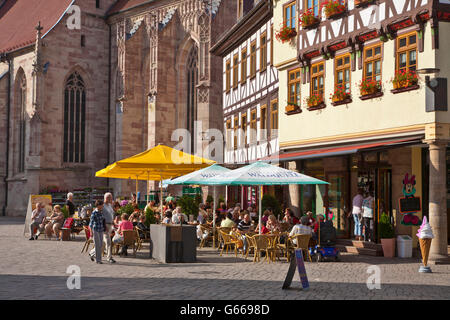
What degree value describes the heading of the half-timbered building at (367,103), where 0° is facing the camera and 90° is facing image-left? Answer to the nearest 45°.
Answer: approximately 45°

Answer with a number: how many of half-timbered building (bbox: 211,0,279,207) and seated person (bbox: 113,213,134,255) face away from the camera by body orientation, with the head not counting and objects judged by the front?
1

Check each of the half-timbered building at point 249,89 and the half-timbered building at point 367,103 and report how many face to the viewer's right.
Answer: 0

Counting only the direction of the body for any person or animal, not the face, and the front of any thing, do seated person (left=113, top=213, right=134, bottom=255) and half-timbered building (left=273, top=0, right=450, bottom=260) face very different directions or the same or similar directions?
very different directions

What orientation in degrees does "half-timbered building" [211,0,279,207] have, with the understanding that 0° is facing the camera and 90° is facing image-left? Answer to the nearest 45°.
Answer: approximately 45°

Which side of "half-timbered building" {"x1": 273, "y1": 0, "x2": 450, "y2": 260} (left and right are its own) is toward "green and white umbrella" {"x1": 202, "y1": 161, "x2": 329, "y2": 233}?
front

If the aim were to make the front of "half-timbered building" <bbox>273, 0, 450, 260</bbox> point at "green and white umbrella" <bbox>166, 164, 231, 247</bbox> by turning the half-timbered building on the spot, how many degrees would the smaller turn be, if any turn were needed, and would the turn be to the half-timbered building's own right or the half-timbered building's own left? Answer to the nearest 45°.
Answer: approximately 45° to the half-timbered building's own right

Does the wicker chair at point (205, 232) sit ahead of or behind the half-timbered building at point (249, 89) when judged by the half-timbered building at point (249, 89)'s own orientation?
ahead

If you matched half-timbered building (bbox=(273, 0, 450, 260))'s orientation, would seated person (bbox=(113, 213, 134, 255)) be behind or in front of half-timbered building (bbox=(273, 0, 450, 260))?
in front
